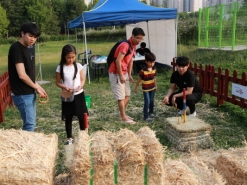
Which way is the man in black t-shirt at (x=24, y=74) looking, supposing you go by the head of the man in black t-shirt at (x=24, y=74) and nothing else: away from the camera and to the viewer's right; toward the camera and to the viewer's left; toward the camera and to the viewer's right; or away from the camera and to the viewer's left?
toward the camera and to the viewer's right

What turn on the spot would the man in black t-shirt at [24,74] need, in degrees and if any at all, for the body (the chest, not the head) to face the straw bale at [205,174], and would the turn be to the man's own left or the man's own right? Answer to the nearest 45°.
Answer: approximately 45° to the man's own right

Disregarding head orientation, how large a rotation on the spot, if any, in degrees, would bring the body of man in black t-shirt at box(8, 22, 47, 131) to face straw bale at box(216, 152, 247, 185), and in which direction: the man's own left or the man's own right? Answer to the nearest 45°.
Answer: approximately 45° to the man's own right

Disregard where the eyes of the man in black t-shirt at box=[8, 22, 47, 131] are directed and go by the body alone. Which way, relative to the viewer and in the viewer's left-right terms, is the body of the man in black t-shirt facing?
facing to the right of the viewer

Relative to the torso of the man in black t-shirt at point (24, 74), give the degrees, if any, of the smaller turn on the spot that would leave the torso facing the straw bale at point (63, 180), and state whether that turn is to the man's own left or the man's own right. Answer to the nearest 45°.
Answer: approximately 90° to the man's own right
